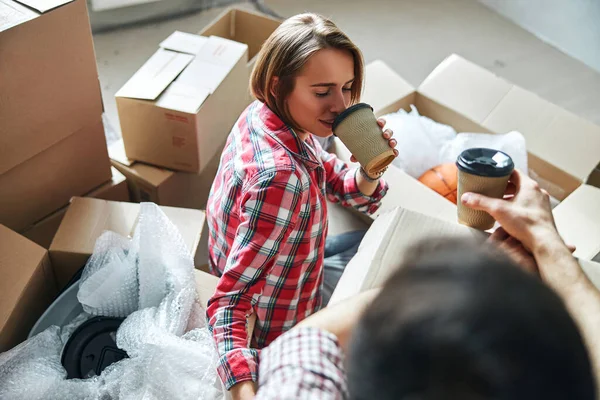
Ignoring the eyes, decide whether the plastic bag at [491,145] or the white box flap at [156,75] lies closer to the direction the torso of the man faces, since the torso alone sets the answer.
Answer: the plastic bag

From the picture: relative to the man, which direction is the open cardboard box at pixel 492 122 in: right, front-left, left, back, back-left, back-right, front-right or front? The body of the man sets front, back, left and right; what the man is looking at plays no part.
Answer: front

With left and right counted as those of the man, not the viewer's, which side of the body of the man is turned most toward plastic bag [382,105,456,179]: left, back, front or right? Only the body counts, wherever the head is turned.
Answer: front

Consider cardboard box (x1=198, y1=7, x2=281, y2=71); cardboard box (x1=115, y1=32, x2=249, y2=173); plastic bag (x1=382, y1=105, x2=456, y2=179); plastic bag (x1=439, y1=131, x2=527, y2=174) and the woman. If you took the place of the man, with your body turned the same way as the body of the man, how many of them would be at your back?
0

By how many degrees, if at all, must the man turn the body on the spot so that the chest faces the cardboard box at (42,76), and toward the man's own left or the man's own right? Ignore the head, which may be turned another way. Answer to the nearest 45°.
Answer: approximately 45° to the man's own left

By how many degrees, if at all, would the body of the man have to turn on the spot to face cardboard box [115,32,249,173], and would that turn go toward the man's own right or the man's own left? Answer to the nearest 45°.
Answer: approximately 45° to the man's own left

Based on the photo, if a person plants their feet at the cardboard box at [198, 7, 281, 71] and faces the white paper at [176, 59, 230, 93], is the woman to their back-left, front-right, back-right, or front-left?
front-left

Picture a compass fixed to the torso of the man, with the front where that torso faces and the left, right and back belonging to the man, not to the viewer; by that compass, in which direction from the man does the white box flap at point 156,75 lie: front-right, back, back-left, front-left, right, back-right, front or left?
front-left

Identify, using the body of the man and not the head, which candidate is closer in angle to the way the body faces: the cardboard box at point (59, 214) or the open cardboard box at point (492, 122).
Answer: the open cardboard box

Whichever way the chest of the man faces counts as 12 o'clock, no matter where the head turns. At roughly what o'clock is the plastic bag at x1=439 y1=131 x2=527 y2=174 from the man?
The plastic bag is roughly at 12 o'clock from the man.

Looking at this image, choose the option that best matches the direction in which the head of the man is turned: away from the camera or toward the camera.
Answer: away from the camera

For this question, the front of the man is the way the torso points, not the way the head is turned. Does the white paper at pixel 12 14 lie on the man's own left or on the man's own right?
on the man's own left

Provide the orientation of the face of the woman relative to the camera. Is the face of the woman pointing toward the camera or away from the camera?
toward the camera

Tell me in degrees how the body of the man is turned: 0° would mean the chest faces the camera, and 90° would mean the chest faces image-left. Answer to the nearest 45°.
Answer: approximately 180°

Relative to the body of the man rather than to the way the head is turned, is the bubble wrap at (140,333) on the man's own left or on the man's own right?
on the man's own left

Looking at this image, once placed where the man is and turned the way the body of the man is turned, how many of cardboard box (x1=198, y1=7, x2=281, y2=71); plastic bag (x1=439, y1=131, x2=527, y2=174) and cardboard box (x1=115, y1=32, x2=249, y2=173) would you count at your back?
0
